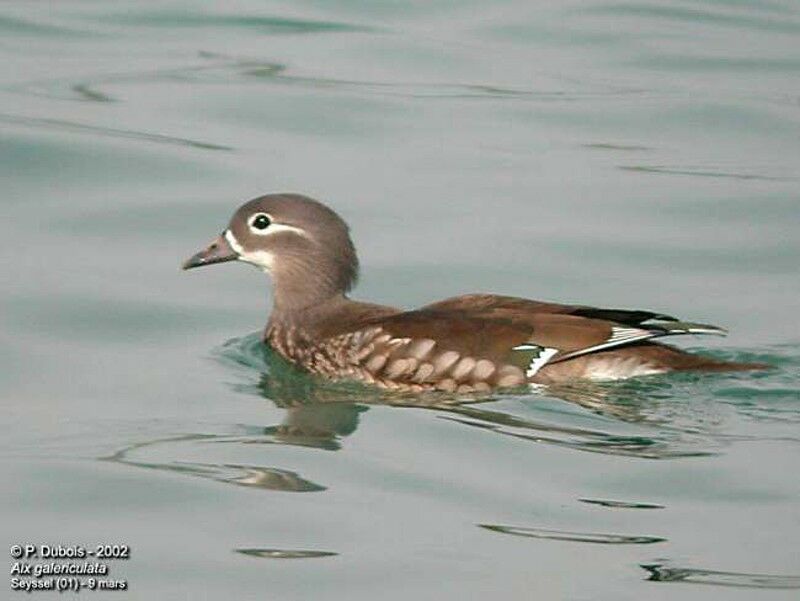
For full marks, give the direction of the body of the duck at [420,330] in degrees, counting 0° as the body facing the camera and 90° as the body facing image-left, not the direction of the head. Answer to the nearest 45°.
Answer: approximately 90°
